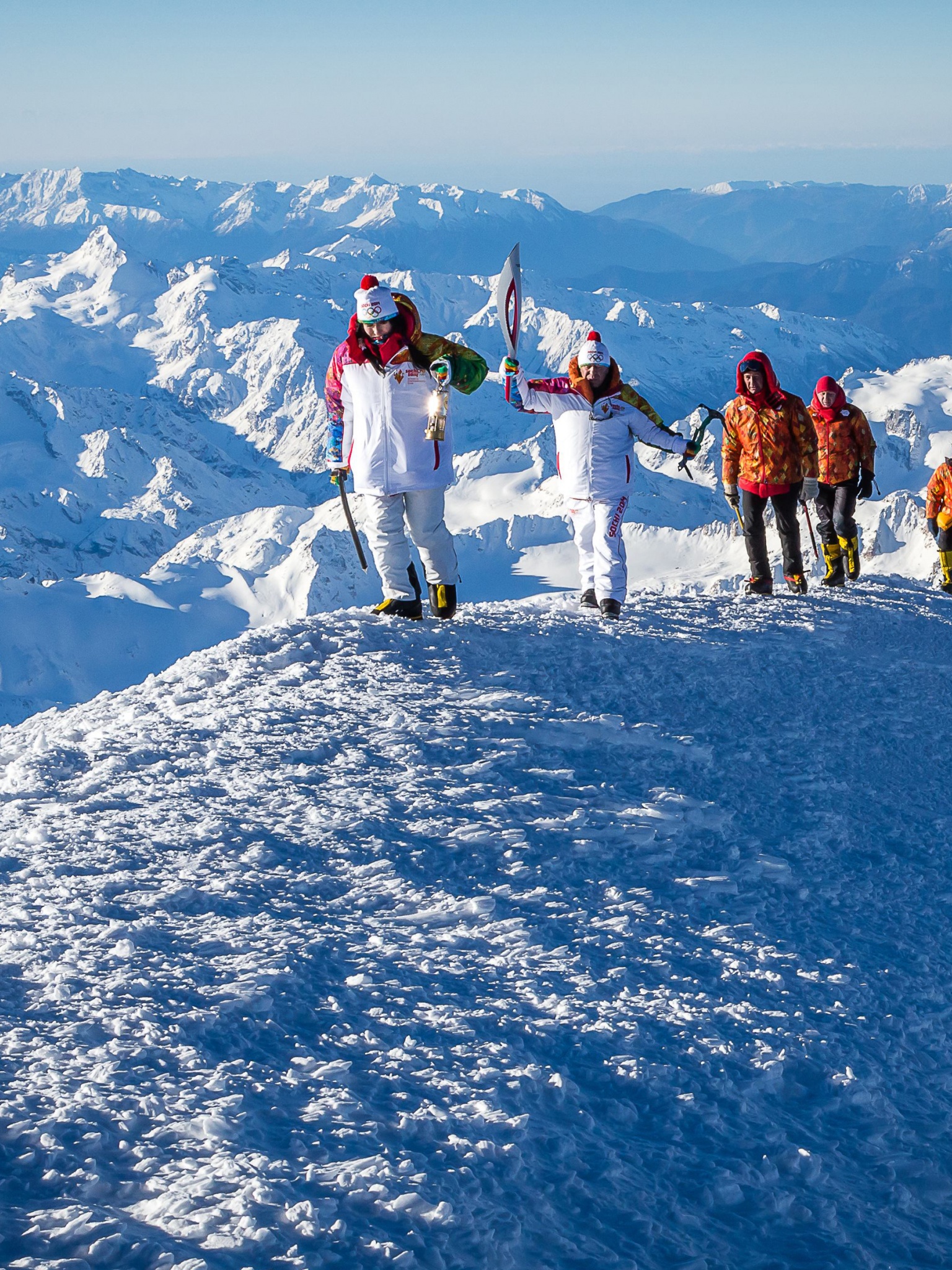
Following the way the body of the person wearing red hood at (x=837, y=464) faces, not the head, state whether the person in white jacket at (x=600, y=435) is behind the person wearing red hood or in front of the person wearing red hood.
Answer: in front

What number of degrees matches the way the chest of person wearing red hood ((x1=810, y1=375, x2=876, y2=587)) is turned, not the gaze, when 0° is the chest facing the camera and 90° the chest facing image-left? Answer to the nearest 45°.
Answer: approximately 45°

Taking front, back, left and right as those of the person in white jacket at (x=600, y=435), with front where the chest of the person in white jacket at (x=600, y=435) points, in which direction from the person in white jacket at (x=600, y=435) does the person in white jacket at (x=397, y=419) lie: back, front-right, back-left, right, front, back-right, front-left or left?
front-right

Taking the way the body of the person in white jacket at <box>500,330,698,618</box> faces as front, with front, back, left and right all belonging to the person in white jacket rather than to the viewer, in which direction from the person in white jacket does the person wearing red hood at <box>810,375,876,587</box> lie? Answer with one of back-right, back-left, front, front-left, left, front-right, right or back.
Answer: back-left

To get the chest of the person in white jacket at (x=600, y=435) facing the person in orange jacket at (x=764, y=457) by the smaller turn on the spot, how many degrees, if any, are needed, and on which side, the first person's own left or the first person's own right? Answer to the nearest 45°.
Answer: approximately 135° to the first person's own left

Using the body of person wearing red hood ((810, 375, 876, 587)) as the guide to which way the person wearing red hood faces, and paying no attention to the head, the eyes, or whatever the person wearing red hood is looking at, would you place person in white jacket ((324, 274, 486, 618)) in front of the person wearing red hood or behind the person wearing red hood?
in front

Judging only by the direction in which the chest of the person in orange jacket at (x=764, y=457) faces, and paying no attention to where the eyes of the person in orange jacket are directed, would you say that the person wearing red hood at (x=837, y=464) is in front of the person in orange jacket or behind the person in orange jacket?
behind

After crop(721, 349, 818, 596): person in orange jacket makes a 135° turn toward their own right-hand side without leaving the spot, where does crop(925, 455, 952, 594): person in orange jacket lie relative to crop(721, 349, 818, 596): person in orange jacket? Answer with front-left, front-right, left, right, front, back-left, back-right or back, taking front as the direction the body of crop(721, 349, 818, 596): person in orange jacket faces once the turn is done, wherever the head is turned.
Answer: right

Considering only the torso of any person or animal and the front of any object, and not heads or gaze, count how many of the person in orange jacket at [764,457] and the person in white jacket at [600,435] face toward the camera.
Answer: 2

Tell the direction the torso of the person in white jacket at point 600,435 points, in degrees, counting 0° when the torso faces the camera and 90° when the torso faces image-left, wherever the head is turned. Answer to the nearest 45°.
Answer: approximately 0°

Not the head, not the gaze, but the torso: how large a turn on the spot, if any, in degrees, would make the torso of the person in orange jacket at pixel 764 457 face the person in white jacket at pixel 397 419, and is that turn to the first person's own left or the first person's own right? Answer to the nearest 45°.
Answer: approximately 45° to the first person's own right

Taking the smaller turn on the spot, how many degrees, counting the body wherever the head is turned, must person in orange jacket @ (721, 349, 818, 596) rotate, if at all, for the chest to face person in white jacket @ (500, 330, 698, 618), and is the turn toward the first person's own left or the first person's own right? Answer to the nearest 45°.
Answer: approximately 45° to the first person's own right

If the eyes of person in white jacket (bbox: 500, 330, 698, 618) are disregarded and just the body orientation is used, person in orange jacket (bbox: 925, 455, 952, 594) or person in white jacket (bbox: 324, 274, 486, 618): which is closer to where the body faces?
the person in white jacket
